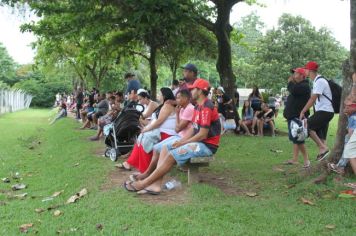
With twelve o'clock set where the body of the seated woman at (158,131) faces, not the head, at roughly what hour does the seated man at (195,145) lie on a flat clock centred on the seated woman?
The seated man is roughly at 8 o'clock from the seated woman.

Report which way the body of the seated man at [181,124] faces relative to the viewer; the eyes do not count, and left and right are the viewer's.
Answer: facing to the left of the viewer

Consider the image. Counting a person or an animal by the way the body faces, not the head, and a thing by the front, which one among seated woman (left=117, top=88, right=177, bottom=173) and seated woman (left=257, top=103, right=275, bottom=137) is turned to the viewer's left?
seated woman (left=117, top=88, right=177, bottom=173)

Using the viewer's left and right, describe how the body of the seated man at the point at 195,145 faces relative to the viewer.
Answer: facing to the left of the viewer

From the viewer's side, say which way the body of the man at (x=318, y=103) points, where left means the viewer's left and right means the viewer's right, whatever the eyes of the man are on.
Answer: facing to the left of the viewer

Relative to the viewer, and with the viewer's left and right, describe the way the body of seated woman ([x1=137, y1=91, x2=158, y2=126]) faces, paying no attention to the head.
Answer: facing to the left of the viewer
